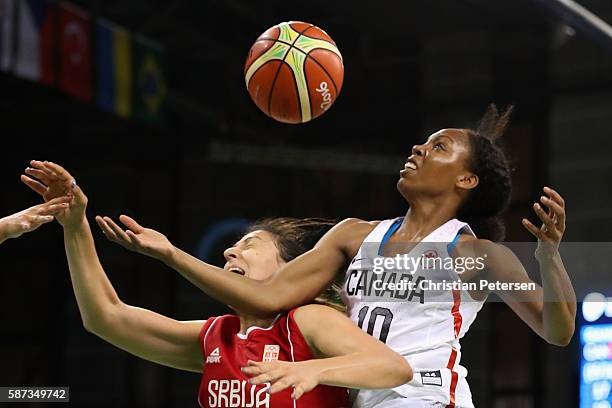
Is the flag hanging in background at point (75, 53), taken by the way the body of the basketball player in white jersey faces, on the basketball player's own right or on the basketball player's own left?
on the basketball player's own right

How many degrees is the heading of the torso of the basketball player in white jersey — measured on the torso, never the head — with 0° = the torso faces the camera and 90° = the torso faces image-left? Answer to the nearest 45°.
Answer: approximately 45°

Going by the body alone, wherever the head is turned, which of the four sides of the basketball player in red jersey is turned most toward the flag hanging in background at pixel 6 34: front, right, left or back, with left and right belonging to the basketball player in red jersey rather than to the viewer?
right

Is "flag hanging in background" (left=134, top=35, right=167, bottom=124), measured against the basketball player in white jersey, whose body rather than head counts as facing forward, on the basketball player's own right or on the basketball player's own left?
on the basketball player's own right

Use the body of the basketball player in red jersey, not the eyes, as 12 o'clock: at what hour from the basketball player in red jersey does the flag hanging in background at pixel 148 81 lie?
The flag hanging in background is roughly at 4 o'clock from the basketball player in red jersey.

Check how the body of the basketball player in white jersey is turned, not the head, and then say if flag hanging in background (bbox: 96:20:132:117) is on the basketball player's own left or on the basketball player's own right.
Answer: on the basketball player's own right

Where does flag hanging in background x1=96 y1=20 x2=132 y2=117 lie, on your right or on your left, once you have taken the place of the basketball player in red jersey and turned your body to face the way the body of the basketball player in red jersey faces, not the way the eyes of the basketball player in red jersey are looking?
on your right
